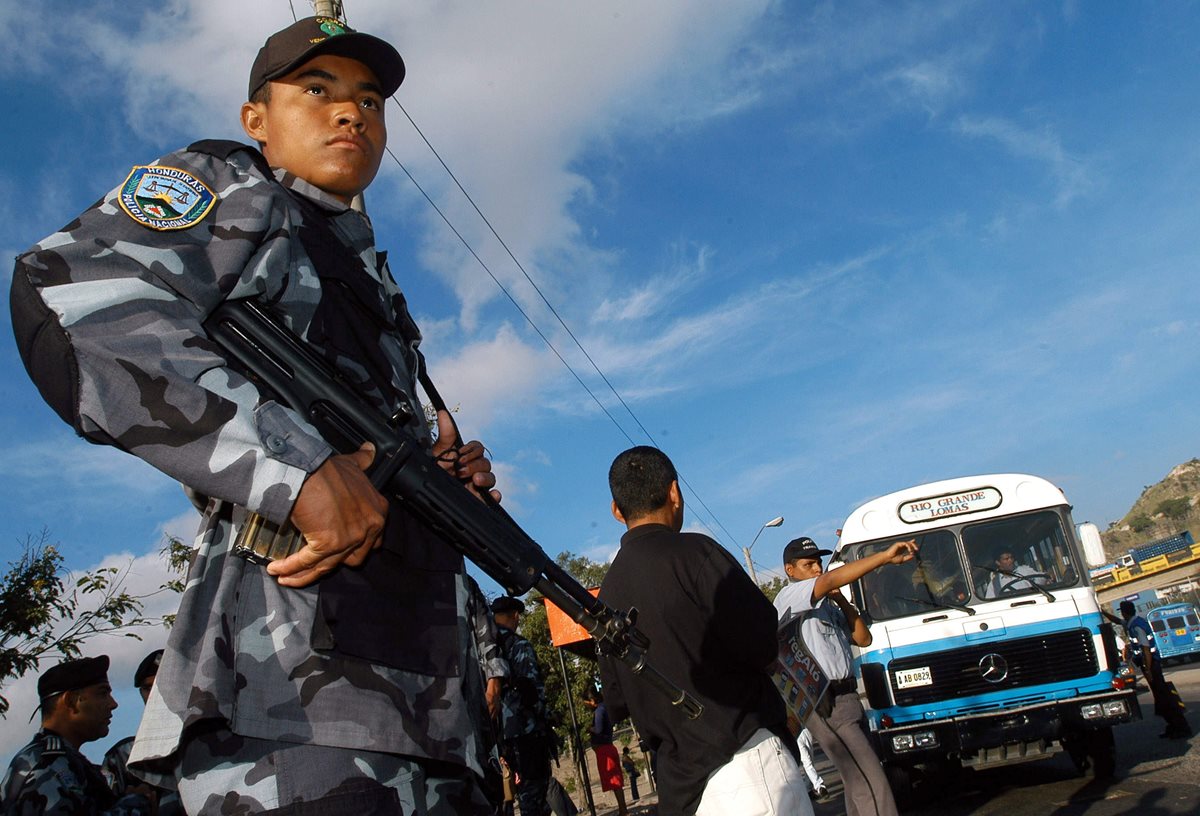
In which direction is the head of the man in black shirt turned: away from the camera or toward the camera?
away from the camera

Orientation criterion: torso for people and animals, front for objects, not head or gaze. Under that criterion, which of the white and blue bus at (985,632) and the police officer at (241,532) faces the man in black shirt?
the white and blue bus

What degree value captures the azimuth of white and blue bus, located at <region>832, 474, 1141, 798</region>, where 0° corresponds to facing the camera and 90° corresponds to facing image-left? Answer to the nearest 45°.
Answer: approximately 0°

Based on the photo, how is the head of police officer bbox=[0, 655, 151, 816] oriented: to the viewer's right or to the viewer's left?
to the viewer's right

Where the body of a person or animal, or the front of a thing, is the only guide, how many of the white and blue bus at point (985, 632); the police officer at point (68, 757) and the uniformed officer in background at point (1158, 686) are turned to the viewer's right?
1

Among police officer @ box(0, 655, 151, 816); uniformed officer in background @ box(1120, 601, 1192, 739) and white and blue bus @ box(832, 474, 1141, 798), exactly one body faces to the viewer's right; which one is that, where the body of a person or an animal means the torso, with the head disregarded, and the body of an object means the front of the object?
the police officer

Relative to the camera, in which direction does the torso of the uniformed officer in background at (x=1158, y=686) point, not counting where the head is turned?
to the viewer's left
